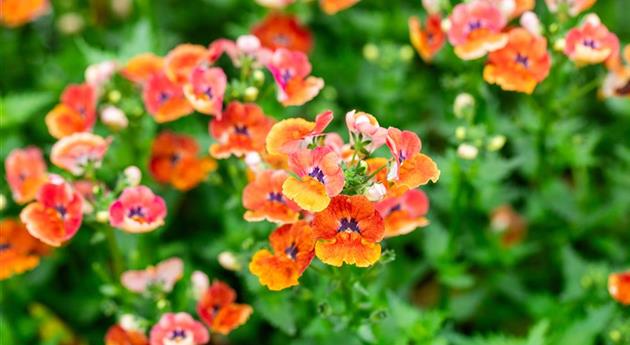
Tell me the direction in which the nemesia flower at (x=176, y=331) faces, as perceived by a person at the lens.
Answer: facing the viewer

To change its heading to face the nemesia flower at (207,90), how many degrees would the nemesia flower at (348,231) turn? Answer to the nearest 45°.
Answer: approximately 135° to its right

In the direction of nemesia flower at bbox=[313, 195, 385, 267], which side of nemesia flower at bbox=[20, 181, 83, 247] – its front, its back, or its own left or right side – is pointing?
left

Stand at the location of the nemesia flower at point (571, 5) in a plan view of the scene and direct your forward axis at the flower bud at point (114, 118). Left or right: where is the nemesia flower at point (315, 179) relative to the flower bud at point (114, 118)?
left

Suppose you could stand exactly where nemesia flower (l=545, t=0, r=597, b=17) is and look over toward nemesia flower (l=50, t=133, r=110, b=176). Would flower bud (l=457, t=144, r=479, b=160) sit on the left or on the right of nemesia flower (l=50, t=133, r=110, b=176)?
left

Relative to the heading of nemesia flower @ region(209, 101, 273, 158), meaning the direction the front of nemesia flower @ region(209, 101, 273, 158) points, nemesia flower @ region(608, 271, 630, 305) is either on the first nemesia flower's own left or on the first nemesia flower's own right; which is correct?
on the first nemesia flower's own left

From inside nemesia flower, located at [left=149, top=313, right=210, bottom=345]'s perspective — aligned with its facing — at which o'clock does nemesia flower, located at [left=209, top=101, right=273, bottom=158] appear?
nemesia flower, located at [left=209, top=101, right=273, bottom=158] is roughly at 7 o'clock from nemesia flower, located at [left=149, top=313, right=210, bottom=345].

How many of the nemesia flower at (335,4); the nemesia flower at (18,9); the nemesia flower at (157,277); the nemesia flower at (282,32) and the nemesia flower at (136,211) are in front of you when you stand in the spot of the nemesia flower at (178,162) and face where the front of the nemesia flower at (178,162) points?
2

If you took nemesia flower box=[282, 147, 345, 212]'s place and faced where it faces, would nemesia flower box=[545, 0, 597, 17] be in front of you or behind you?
behind

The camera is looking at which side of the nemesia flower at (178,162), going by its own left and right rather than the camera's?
front
